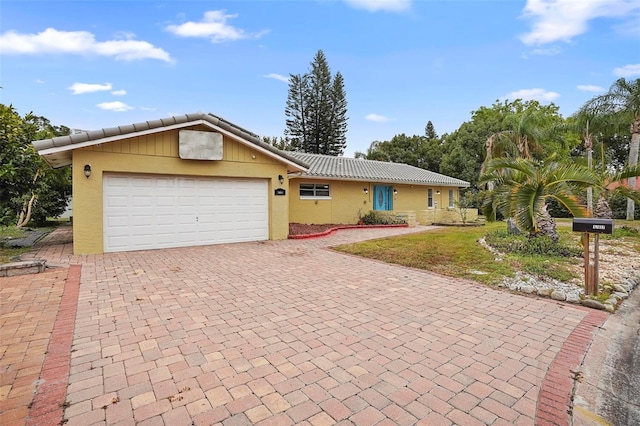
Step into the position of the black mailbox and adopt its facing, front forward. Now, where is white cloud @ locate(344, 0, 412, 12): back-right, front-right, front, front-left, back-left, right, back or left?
back-left

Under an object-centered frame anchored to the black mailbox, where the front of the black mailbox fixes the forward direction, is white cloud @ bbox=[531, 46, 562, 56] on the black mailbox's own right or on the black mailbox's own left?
on the black mailbox's own left

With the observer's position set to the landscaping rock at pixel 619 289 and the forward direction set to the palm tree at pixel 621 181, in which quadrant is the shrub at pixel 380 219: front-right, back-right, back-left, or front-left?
front-left

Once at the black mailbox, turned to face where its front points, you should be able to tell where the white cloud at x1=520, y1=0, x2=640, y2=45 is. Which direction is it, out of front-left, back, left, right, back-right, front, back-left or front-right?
left

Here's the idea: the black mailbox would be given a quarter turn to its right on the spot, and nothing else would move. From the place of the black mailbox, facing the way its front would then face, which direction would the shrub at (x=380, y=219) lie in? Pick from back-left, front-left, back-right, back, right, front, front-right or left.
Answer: back-right

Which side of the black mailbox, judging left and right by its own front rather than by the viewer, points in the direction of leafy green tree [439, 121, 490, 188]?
left

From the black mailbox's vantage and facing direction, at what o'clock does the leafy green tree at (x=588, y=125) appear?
The leafy green tree is roughly at 9 o'clock from the black mailbox.

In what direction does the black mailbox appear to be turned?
to the viewer's right

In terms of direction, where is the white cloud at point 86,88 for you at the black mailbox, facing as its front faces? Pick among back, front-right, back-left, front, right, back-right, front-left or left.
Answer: back

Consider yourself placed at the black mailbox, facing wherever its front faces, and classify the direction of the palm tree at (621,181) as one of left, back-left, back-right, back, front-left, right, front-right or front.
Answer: left

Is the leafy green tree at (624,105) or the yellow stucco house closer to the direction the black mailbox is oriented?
the leafy green tree
